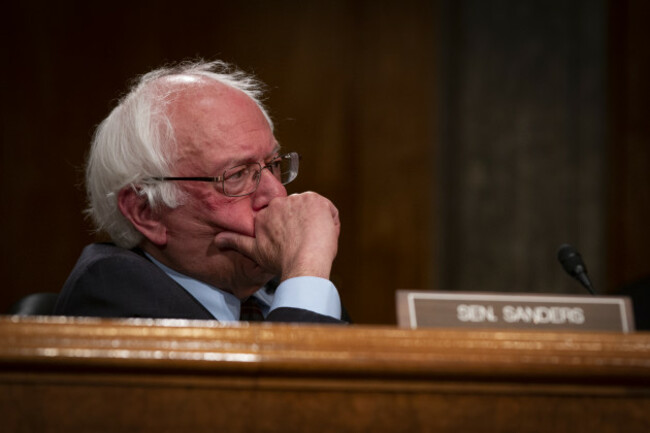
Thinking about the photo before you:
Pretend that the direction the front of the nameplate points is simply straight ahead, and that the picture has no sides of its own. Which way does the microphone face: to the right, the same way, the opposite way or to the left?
to the right

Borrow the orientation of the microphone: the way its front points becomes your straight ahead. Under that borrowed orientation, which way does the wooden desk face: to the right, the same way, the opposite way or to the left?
to the left

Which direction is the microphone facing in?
to the viewer's left

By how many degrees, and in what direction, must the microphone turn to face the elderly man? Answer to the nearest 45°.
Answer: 0° — it already faces them
